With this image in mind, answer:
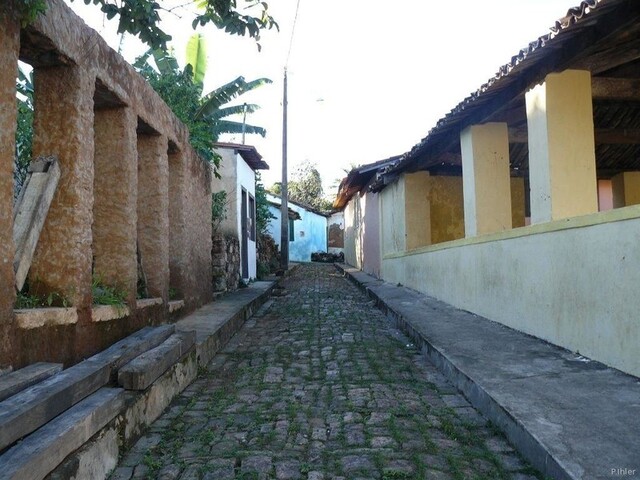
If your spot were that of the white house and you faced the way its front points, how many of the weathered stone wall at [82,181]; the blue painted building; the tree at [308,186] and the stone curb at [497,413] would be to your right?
2

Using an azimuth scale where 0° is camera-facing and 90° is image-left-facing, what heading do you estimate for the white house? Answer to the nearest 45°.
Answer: approximately 270°

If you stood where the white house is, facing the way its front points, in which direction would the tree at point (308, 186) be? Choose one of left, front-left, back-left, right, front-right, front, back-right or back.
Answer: left

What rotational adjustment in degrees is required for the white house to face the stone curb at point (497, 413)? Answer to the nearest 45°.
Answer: approximately 90° to its right

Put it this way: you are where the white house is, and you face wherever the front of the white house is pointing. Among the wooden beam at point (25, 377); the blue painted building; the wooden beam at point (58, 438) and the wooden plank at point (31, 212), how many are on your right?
3

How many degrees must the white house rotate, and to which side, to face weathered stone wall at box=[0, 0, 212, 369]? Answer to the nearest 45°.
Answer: approximately 90° to its right

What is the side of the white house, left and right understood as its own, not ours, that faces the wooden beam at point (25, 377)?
right

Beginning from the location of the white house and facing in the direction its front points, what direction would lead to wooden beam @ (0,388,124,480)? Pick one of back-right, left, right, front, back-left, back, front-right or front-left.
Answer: right

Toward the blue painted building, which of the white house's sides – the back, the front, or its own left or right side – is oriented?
left

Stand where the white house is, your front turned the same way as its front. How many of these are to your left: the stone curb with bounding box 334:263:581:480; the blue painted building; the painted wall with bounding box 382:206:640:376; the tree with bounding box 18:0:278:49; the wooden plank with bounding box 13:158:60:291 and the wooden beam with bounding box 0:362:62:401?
1

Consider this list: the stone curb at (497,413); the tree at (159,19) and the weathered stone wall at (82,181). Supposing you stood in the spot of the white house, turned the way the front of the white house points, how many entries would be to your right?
3

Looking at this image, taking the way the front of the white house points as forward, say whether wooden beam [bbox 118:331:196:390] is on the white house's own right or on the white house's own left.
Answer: on the white house's own right

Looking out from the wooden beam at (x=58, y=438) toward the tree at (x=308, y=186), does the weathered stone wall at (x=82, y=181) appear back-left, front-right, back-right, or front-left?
front-left

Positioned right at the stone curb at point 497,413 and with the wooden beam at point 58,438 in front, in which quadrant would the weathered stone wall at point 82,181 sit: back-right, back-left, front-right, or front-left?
front-right

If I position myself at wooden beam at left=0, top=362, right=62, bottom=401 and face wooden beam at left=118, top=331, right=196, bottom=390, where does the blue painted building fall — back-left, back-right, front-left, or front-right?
front-left
